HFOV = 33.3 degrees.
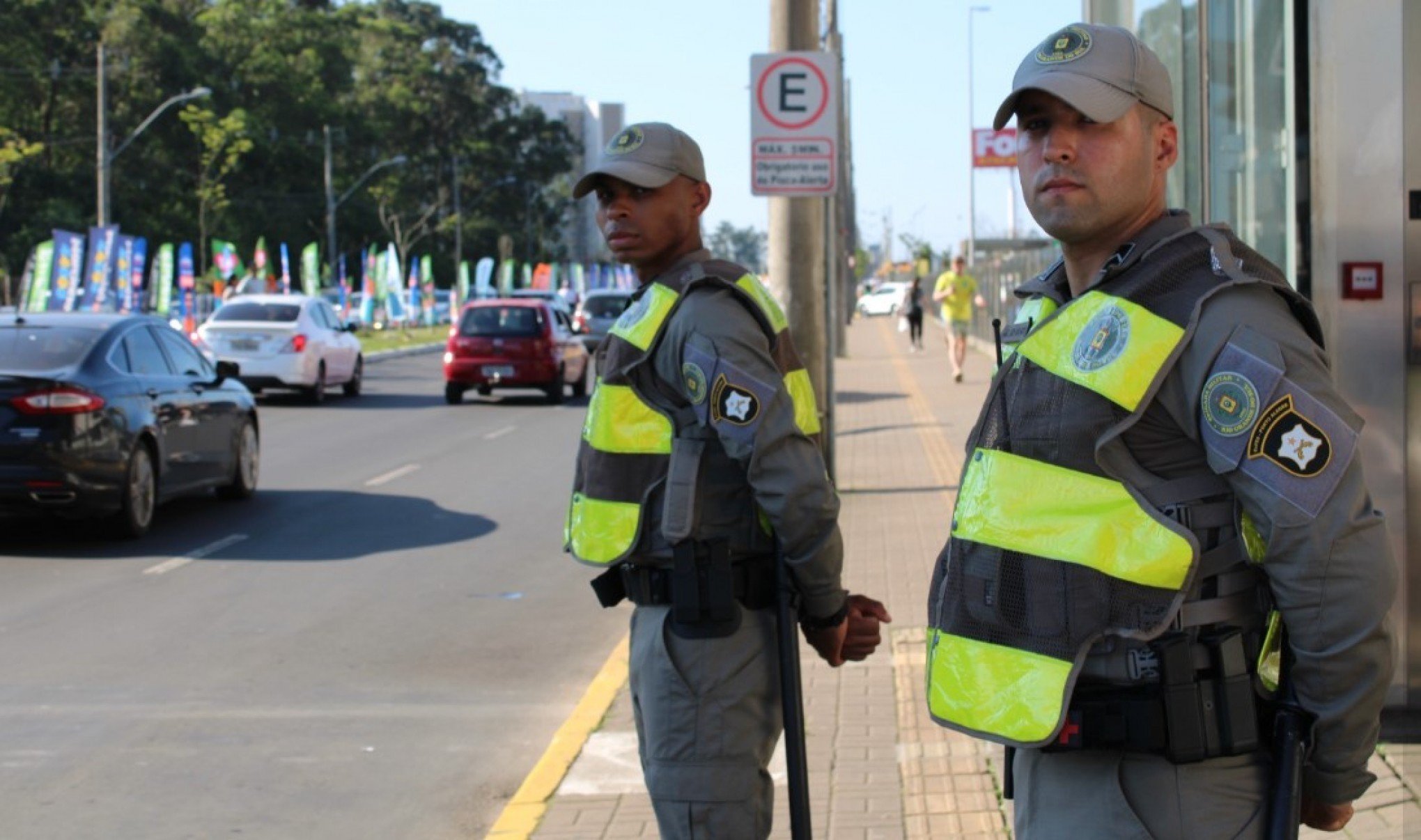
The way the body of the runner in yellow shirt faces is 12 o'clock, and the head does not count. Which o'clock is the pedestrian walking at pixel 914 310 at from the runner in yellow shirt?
The pedestrian walking is roughly at 6 o'clock from the runner in yellow shirt.

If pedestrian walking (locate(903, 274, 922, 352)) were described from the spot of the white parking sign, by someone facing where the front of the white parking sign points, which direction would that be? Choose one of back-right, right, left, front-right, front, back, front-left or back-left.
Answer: back

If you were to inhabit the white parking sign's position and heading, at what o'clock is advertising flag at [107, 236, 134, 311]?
The advertising flag is roughly at 5 o'clock from the white parking sign.

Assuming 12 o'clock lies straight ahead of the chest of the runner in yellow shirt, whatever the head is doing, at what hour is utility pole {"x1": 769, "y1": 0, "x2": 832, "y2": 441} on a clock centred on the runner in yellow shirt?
The utility pole is roughly at 12 o'clock from the runner in yellow shirt.

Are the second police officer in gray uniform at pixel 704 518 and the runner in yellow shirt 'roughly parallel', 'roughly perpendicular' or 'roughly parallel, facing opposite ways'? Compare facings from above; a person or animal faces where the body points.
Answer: roughly perpendicular

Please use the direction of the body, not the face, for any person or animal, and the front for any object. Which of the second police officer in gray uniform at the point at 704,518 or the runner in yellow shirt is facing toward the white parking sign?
the runner in yellow shirt

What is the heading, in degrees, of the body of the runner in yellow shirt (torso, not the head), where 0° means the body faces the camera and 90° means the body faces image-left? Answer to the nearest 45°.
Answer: approximately 0°

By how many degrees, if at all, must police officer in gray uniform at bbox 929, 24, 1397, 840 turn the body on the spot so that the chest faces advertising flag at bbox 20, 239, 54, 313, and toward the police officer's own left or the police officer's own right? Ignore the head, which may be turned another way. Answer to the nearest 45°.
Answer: approximately 90° to the police officer's own right

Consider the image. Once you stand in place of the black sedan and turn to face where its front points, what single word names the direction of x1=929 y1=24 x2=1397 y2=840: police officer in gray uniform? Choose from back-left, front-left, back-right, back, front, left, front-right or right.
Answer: back-right

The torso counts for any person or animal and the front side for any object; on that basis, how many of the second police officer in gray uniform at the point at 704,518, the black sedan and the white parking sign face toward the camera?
1
